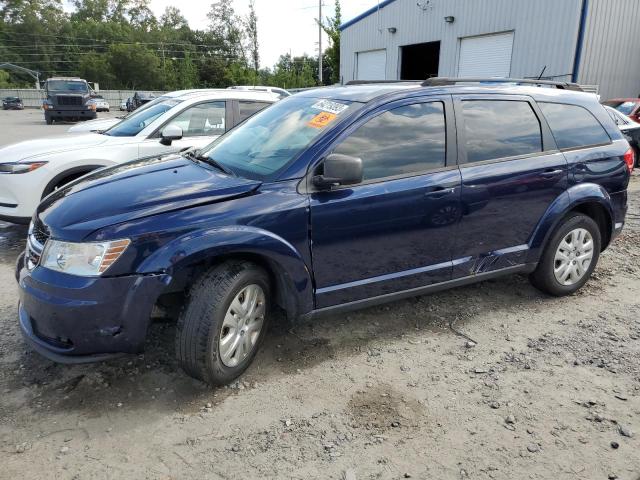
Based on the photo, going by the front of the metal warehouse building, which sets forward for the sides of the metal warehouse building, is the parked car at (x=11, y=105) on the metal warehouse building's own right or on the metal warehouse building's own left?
on the metal warehouse building's own right

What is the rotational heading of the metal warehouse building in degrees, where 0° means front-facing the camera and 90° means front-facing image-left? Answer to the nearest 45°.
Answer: approximately 45°

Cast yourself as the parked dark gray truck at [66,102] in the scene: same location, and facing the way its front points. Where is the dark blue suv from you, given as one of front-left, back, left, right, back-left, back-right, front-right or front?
front

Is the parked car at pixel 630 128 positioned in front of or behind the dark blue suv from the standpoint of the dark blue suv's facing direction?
behind

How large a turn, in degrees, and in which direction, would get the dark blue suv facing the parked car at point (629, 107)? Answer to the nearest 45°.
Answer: approximately 180°

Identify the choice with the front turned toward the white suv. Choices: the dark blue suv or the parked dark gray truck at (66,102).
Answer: the parked dark gray truck

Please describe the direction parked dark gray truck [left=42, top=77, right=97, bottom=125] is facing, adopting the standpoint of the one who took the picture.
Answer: facing the viewer

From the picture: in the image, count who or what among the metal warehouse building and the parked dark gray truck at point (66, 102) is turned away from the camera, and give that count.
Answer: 0

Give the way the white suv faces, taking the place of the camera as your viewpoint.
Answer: facing the viewer and to the left of the viewer

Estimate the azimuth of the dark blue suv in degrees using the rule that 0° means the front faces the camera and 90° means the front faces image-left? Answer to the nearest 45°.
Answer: approximately 45°

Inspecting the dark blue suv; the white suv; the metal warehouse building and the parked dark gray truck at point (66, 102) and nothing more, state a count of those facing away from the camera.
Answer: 0

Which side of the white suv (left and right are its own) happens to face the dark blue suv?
left

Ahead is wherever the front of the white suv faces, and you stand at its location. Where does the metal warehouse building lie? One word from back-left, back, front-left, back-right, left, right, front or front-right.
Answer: back

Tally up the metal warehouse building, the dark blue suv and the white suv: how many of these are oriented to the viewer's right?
0

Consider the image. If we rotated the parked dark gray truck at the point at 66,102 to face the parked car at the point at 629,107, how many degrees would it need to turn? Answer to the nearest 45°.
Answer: approximately 45° to its left
